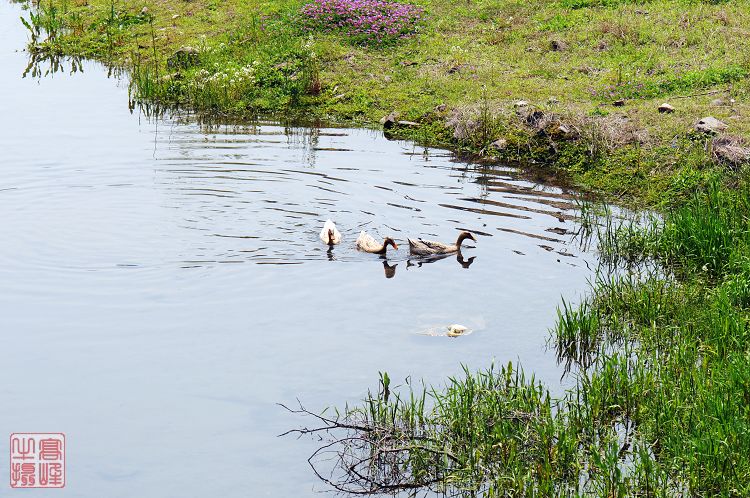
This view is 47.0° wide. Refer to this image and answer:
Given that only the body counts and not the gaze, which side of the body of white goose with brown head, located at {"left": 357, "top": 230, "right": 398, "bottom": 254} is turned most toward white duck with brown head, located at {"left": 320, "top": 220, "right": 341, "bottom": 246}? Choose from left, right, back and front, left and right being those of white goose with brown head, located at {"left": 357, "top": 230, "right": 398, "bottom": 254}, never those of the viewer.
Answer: back

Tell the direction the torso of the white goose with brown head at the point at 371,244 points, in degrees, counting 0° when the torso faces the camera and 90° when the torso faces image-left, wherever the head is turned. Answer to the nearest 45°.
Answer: approximately 270°

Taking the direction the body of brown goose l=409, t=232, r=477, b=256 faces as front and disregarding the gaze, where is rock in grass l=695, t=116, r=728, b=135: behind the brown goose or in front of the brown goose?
in front

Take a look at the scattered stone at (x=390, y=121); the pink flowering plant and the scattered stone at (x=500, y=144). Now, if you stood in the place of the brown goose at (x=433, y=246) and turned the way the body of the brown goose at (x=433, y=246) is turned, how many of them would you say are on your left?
3

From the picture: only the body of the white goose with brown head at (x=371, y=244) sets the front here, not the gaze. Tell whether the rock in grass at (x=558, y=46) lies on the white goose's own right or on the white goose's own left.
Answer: on the white goose's own left

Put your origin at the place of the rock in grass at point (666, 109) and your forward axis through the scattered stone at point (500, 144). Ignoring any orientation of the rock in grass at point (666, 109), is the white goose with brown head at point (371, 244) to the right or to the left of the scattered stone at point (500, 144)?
left

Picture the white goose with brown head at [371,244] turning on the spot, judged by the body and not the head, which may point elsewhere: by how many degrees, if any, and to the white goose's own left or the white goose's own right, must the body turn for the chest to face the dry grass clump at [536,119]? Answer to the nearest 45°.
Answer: approximately 45° to the white goose's own left

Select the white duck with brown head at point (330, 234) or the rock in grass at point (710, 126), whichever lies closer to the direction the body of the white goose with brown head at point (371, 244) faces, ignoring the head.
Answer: the rock in grass

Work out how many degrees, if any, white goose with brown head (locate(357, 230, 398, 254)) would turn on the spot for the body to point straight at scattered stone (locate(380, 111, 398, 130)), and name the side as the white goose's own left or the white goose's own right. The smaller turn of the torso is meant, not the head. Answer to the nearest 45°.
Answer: approximately 90° to the white goose's own left

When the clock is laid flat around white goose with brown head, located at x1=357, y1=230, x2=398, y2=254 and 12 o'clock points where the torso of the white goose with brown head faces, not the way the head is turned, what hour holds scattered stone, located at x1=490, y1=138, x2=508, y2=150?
The scattered stone is roughly at 10 o'clock from the white goose with brown head.

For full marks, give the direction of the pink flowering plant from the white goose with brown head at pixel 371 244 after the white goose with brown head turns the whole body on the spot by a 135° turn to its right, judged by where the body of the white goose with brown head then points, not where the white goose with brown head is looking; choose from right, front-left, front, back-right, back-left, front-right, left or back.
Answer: back-right

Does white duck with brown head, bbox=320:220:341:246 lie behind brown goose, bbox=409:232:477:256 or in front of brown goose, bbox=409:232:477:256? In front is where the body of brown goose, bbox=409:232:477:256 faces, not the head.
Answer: behind

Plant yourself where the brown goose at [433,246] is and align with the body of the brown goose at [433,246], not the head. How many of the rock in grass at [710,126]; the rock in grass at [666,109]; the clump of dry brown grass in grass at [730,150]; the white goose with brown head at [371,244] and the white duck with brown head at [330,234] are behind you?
2

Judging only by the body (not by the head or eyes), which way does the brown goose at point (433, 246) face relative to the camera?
to the viewer's right
